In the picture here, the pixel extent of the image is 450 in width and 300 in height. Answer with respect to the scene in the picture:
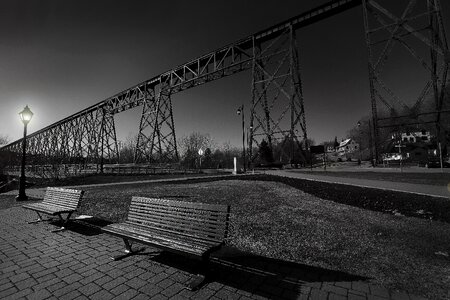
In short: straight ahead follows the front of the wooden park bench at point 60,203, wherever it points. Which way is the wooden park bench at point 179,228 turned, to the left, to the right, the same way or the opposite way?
the same way

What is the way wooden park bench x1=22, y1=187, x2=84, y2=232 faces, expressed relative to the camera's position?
facing the viewer and to the left of the viewer

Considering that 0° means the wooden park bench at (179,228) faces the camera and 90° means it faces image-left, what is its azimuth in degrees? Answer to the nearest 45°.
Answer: approximately 45°

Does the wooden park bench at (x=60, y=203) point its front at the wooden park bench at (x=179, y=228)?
no

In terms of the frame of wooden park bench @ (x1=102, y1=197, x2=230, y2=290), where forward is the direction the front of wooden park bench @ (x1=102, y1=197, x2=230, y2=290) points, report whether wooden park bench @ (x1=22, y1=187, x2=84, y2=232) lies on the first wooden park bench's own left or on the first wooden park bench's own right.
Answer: on the first wooden park bench's own right
